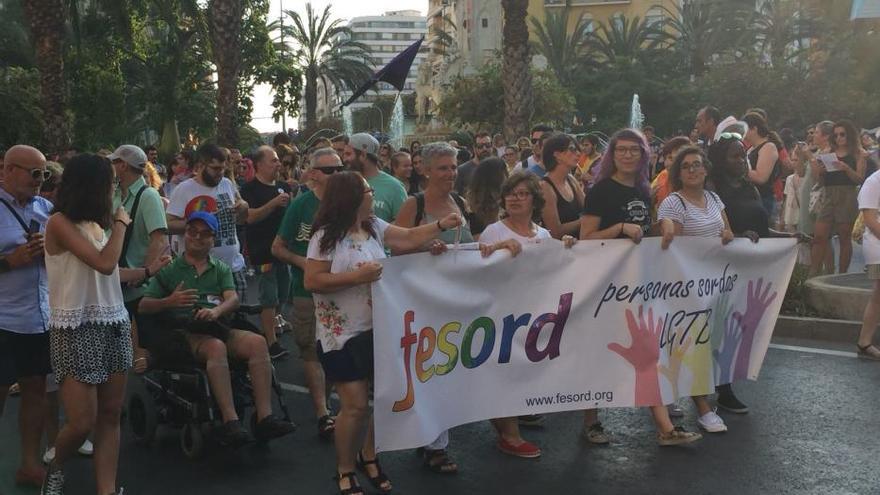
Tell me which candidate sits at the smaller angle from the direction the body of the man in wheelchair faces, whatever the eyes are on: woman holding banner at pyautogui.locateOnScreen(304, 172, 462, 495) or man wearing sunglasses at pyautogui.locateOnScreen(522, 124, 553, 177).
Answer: the woman holding banner

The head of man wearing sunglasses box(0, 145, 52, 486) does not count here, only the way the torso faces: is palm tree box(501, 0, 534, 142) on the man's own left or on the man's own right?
on the man's own left

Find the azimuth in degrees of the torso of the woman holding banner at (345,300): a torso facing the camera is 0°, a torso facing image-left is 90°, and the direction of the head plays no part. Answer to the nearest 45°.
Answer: approximately 315°

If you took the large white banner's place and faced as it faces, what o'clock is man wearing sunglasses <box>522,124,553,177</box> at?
The man wearing sunglasses is roughly at 6 o'clock from the large white banner.
